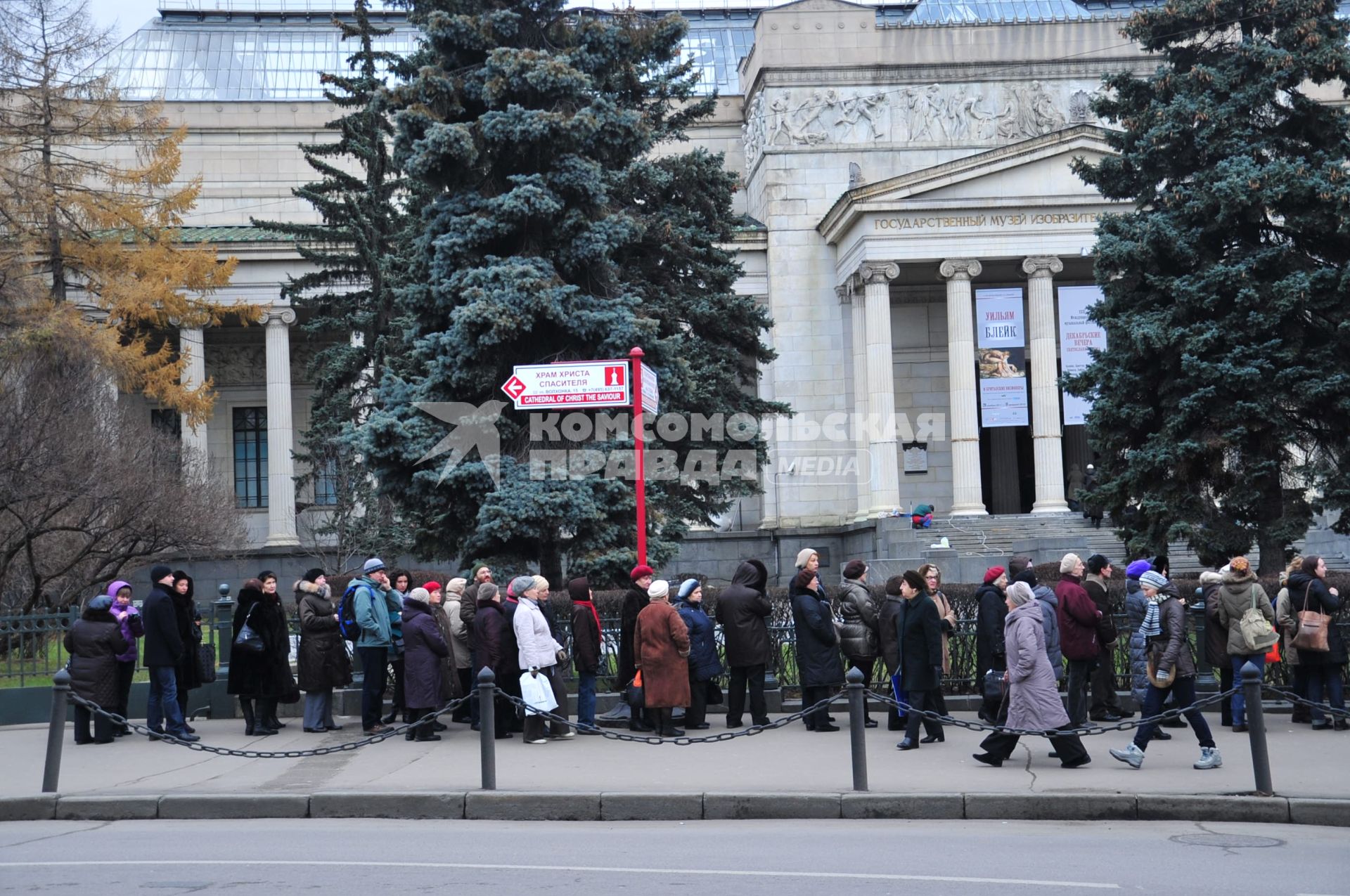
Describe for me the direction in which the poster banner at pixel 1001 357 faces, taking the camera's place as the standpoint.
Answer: facing the viewer

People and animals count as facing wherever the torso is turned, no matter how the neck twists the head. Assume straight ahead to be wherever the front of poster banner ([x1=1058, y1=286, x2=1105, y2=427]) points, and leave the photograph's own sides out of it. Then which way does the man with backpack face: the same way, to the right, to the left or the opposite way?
to the left

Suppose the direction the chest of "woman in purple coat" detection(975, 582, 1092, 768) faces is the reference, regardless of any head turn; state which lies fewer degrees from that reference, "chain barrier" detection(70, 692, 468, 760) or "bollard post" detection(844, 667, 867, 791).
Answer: the chain barrier

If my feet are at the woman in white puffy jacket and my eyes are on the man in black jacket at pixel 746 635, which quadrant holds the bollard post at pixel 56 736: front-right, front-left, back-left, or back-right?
back-right

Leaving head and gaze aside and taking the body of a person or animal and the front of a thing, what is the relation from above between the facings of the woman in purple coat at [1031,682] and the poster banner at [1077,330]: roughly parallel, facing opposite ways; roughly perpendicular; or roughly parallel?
roughly perpendicular

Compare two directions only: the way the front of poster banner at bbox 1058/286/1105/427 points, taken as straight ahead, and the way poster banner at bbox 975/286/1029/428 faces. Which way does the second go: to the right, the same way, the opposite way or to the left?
the same way

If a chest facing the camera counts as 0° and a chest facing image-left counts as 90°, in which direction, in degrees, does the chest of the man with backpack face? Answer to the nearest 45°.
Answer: approximately 315°

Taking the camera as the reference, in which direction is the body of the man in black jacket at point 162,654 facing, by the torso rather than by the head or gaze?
to the viewer's right

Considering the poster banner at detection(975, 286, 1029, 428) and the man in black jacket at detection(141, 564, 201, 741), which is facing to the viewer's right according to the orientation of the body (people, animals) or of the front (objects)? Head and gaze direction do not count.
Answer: the man in black jacket

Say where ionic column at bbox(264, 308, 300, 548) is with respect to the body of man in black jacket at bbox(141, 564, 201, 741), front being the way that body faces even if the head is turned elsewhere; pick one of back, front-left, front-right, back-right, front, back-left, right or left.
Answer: left

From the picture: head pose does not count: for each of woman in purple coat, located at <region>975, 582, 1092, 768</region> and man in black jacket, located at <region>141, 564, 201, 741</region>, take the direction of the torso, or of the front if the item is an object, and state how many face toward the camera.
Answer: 0

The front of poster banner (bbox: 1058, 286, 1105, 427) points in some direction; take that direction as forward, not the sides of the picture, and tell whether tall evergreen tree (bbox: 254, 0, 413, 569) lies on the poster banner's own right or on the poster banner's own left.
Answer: on the poster banner's own right

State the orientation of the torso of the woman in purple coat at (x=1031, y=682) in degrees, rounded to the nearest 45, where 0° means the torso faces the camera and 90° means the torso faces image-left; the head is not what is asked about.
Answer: approximately 90°
